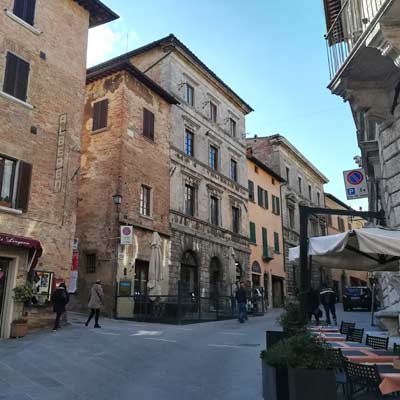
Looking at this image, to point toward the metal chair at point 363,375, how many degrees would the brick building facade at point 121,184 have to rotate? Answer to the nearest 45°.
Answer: approximately 45° to its right

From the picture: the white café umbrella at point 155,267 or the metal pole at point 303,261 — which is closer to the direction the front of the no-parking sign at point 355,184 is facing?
the metal pole

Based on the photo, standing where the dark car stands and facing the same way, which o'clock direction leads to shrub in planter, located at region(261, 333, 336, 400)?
The shrub in planter is roughly at 12 o'clock from the dark car.

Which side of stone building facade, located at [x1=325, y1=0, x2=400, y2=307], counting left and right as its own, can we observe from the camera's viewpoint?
left

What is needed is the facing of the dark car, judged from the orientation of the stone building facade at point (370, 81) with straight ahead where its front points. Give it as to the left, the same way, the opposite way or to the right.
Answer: to the left

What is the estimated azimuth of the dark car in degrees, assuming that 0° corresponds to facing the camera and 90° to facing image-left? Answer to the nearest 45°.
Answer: approximately 0°

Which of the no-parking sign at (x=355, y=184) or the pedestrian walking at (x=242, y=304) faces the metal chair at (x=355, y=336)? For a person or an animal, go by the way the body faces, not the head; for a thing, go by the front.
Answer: the no-parking sign

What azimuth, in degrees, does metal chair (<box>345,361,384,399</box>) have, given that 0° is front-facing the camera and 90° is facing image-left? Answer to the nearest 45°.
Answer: approximately 225°

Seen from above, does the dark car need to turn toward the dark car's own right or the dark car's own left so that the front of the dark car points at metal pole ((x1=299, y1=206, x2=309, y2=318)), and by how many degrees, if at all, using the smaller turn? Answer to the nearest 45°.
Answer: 0° — it already faces it

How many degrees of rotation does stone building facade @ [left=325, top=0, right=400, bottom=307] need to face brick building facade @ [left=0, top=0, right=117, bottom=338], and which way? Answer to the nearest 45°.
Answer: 0° — it already faces it
